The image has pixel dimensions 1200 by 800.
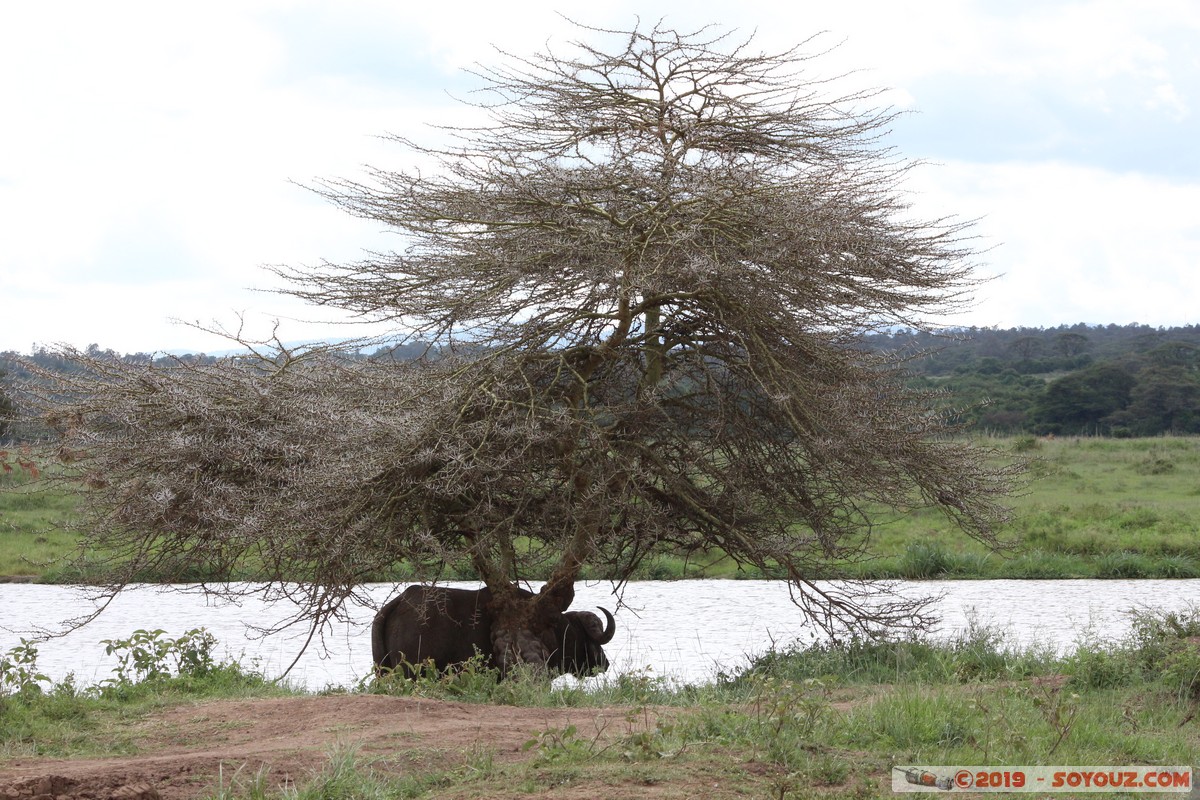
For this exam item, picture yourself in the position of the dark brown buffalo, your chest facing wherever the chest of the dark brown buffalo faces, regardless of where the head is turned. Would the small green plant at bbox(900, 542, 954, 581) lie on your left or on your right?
on your left

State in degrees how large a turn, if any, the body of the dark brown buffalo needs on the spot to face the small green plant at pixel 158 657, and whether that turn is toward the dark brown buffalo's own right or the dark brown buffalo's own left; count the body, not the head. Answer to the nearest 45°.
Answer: approximately 180°

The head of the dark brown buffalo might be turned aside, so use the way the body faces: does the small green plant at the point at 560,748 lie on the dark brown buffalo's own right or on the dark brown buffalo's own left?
on the dark brown buffalo's own right

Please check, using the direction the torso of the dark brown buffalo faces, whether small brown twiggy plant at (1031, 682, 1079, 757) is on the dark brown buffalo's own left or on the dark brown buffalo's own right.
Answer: on the dark brown buffalo's own right

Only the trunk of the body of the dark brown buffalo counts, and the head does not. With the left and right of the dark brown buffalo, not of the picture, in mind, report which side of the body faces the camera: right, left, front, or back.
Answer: right
